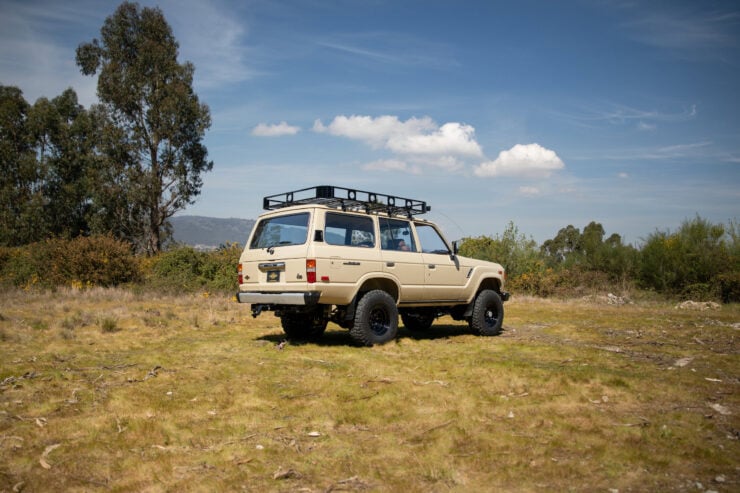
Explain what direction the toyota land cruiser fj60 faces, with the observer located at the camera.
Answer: facing away from the viewer and to the right of the viewer

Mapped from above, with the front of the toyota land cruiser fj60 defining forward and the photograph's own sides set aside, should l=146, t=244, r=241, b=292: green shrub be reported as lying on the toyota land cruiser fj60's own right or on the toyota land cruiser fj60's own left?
on the toyota land cruiser fj60's own left

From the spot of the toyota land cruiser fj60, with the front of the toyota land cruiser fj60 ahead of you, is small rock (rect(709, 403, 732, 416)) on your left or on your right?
on your right

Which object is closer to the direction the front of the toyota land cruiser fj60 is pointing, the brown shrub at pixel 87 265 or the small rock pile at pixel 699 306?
the small rock pile

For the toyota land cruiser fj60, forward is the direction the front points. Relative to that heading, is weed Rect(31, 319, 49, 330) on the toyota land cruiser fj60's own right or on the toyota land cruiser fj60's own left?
on the toyota land cruiser fj60's own left

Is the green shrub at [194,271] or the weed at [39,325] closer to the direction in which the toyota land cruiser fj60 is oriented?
the green shrub

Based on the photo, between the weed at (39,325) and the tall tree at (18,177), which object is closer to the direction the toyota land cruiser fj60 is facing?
the tall tree

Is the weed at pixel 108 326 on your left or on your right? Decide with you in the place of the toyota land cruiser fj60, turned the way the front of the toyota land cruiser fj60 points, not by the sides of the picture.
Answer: on your left

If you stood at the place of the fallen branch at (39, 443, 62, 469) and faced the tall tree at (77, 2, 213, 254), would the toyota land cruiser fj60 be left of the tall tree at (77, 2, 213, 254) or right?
right

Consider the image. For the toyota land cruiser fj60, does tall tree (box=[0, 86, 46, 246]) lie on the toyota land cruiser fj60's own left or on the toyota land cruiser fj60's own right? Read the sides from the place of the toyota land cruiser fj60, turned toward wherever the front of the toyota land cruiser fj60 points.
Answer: on the toyota land cruiser fj60's own left
